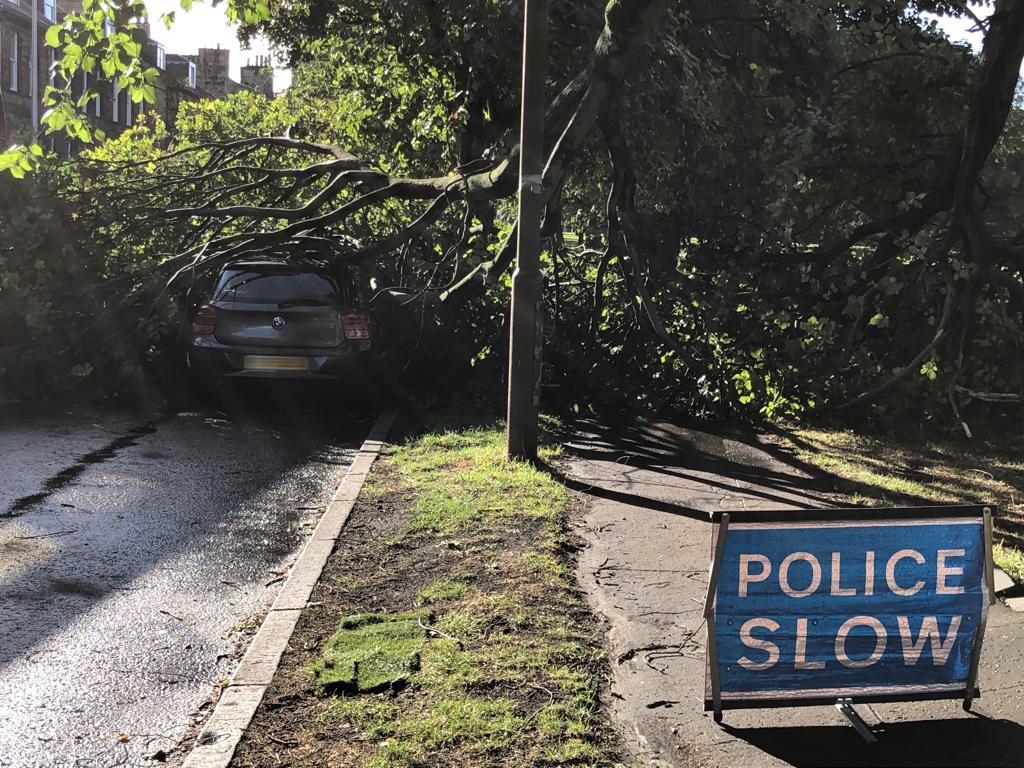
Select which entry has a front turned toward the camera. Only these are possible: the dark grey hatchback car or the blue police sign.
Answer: the blue police sign

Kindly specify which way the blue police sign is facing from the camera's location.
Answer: facing the viewer

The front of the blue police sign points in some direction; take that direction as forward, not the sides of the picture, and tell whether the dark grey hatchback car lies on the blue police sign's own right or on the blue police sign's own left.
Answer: on the blue police sign's own right

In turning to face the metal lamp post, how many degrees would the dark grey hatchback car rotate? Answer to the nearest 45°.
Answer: approximately 135° to its right

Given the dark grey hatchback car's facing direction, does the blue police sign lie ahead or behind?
behind

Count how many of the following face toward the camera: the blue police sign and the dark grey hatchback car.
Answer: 1

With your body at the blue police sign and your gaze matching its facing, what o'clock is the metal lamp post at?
The metal lamp post is roughly at 5 o'clock from the blue police sign.

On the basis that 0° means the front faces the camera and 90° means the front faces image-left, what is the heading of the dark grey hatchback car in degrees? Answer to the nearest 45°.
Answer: approximately 180°
